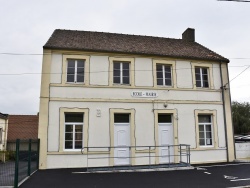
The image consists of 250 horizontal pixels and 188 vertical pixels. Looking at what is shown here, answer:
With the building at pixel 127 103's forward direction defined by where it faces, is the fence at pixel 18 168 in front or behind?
in front

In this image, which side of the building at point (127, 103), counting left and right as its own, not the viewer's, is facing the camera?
front
